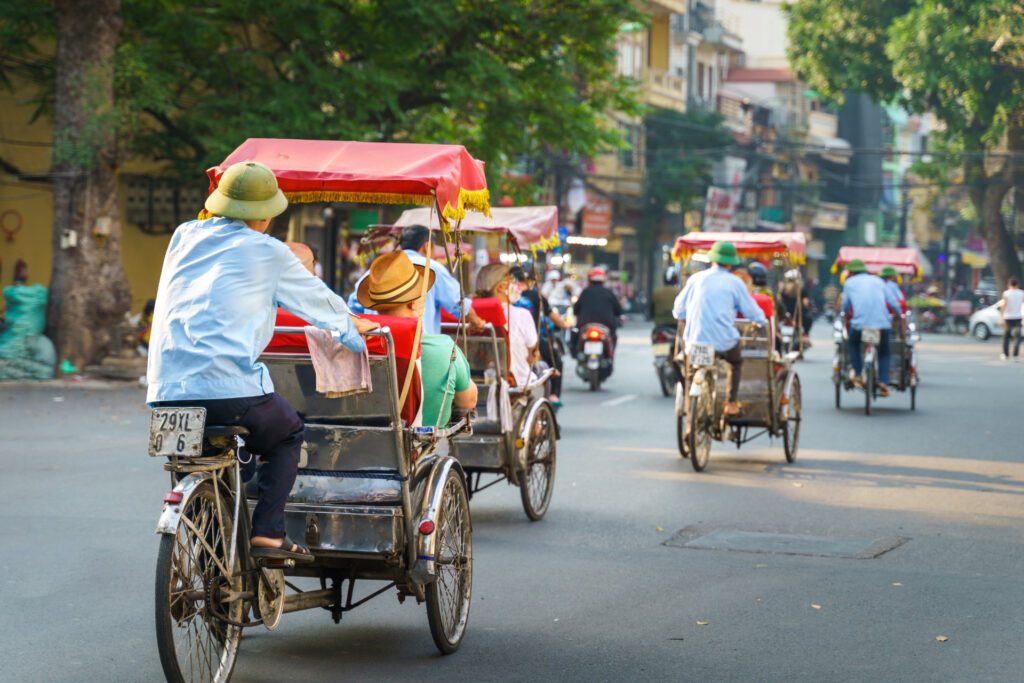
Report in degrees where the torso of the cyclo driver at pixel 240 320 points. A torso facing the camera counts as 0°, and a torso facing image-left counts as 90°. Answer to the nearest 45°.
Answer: approximately 225°

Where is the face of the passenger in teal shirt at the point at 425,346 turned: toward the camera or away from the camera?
away from the camera

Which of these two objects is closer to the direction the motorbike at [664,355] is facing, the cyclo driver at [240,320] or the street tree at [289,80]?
the street tree

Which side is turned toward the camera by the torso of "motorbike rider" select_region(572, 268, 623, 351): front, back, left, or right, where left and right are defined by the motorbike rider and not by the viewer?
back

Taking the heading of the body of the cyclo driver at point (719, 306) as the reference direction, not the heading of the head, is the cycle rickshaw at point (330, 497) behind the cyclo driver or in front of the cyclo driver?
behind

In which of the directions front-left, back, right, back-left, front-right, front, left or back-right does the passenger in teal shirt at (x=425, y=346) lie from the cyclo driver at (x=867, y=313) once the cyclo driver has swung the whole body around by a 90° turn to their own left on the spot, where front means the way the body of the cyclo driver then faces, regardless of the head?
left

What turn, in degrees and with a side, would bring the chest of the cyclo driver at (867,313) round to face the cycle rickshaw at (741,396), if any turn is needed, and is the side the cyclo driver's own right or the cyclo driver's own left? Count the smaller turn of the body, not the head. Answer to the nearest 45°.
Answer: approximately 180°

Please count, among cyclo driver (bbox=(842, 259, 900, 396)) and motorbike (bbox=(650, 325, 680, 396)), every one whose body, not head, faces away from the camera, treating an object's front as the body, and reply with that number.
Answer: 2

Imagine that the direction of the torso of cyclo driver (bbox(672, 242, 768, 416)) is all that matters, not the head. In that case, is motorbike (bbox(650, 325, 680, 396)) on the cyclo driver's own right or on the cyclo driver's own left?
on the cyclo driver's own left

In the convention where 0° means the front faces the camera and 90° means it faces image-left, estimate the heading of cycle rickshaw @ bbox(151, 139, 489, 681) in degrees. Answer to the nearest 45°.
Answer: approximately 225°

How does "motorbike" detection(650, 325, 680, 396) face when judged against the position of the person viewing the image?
facing away from the viewer
